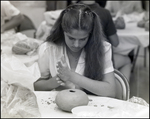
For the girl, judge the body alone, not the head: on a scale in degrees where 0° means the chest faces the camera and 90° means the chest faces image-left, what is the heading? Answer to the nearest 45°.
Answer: approximately 0°

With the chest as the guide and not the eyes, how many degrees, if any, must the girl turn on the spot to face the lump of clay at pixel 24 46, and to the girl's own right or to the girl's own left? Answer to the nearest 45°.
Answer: approximately 135° to the girl's own right
